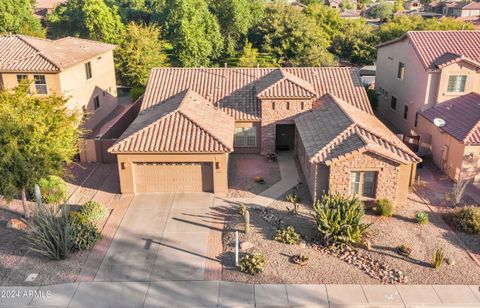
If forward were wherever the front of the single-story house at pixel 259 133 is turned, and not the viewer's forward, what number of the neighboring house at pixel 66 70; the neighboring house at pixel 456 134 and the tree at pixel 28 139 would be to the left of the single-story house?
1

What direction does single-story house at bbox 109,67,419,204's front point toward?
toward the camera

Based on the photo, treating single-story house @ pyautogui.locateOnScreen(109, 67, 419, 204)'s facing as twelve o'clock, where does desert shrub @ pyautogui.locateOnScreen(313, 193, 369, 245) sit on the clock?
The desert shrub is roughly at 11 o'clock from the single-story house.

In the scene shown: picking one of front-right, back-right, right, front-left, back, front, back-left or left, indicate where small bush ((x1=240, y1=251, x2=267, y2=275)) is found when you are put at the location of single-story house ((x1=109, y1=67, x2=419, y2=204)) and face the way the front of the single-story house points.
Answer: front

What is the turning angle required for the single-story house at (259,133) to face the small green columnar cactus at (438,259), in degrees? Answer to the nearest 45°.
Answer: approximately 45° to its left

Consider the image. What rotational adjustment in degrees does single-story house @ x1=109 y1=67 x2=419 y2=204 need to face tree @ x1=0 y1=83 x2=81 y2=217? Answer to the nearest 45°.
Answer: approximately 45° to its right

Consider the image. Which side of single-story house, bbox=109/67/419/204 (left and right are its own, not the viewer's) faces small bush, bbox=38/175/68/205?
right

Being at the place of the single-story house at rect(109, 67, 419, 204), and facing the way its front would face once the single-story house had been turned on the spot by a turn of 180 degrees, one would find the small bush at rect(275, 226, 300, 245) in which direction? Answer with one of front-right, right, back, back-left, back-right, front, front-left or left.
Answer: back

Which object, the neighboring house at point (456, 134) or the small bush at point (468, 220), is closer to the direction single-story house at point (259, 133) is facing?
the small bush

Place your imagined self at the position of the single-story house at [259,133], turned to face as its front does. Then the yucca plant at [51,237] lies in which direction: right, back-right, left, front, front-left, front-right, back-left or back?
front-right

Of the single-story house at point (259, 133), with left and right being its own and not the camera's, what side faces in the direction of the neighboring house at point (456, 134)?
left

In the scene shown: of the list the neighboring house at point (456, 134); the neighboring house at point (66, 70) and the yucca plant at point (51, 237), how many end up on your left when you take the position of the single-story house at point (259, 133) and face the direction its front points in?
1

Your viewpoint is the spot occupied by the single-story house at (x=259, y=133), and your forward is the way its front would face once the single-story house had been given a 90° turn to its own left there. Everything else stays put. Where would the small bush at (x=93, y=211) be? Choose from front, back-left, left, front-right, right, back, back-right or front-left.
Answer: back-right

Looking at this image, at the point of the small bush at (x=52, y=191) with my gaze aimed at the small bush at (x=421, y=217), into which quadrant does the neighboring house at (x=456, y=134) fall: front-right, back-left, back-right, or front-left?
front-left

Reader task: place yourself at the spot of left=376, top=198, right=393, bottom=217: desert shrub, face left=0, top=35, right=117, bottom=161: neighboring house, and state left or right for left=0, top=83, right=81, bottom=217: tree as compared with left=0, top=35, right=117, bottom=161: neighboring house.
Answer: left

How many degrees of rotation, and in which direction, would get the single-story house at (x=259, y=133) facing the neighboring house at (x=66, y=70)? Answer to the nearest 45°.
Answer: approximately 135° to its right

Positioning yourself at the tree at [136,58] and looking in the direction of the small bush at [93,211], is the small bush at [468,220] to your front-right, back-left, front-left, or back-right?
front-left

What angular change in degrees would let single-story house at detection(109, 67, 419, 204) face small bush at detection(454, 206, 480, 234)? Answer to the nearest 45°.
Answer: approximately 45° to its left
